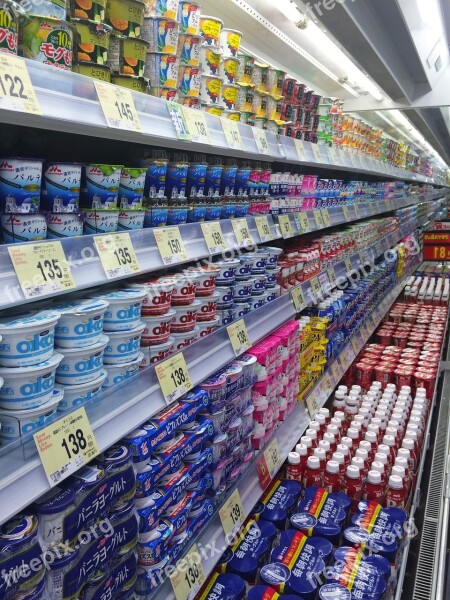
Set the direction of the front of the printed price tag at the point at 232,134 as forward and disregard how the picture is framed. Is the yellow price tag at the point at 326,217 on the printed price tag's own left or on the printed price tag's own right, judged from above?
on the printed price tag's own left

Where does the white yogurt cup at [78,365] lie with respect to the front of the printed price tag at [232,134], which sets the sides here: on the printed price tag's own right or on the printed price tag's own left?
on the printed price tag's own right

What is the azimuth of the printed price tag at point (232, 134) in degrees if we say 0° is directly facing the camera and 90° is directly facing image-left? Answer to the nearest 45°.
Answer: approximately 315°

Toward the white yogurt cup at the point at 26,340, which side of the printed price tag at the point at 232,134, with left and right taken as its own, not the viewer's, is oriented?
right

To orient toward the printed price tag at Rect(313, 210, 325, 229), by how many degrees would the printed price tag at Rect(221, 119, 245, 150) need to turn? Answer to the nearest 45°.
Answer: approximately 135° to its left

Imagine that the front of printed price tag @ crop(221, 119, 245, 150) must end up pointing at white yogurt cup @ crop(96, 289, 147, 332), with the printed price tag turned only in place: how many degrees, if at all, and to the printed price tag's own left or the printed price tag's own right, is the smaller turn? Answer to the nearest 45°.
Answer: approximately 90° to the printed price tag's own right

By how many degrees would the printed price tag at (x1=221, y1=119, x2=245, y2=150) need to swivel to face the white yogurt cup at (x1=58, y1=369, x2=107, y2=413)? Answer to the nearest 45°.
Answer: approximately 90° to its right

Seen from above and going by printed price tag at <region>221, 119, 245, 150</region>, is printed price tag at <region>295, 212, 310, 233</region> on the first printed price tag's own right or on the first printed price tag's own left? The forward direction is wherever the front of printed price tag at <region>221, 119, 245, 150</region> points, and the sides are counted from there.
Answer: on the first printed price tag's own left
